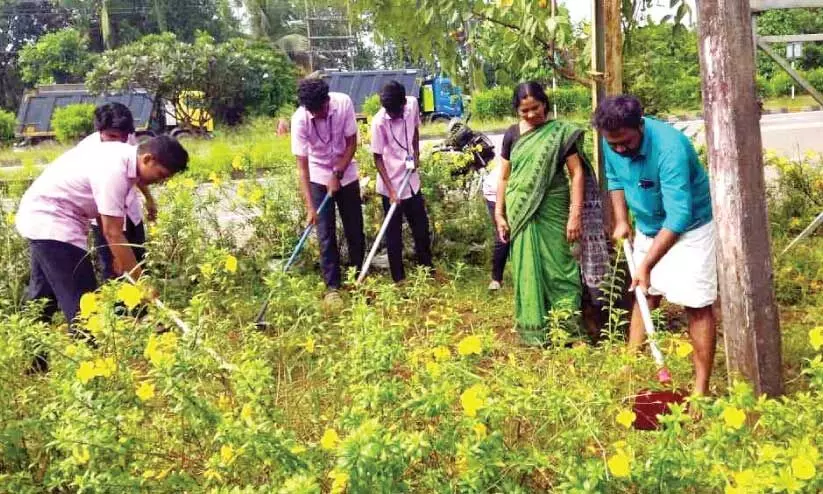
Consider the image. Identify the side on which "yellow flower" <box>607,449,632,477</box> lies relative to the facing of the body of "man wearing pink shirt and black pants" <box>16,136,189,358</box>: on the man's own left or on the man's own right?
on the man's own right

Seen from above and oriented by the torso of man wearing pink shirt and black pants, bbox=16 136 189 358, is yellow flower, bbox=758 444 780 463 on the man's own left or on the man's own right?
on the man's own right

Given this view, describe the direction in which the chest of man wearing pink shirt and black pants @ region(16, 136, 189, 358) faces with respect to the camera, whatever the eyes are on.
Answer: to the viewer's right

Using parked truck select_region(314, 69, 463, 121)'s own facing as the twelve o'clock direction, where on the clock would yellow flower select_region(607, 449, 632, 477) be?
The yellow flower is roughly at 3 o'clock from the parked truck.

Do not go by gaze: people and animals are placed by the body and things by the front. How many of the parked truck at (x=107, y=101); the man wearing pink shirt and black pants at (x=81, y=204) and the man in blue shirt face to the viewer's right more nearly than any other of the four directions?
2

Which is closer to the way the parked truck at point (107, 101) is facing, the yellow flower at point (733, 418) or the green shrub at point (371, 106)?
the green shrub

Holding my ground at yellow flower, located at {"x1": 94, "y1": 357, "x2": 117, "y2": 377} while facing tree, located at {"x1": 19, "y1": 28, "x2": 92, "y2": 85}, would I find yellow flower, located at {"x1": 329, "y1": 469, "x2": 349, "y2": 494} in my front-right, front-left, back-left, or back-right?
back-right

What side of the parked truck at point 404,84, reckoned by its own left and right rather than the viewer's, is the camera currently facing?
right

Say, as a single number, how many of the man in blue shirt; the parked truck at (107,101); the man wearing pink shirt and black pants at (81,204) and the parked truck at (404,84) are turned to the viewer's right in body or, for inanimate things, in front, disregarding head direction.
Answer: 3

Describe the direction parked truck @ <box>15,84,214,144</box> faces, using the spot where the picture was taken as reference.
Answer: facing to the right of the viewer

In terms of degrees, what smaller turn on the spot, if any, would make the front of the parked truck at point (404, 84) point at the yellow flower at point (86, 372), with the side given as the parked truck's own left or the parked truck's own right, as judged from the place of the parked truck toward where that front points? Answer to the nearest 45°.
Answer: approximately 90° to the parked truck's own right

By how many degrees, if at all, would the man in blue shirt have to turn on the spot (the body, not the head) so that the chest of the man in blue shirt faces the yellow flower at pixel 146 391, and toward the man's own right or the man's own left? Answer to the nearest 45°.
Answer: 0° — they already face it
